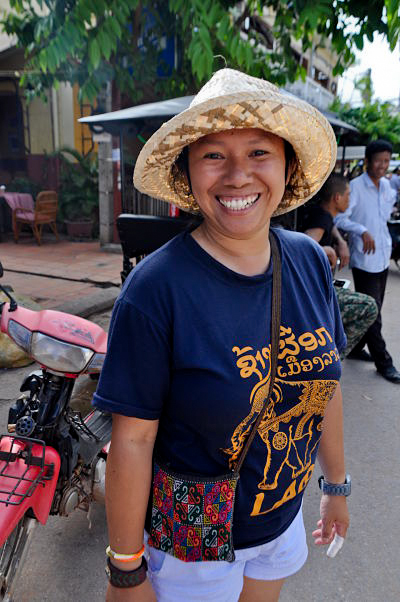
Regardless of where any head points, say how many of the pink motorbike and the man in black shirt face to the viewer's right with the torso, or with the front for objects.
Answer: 1

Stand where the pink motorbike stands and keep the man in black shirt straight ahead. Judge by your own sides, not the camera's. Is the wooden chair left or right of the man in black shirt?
left
